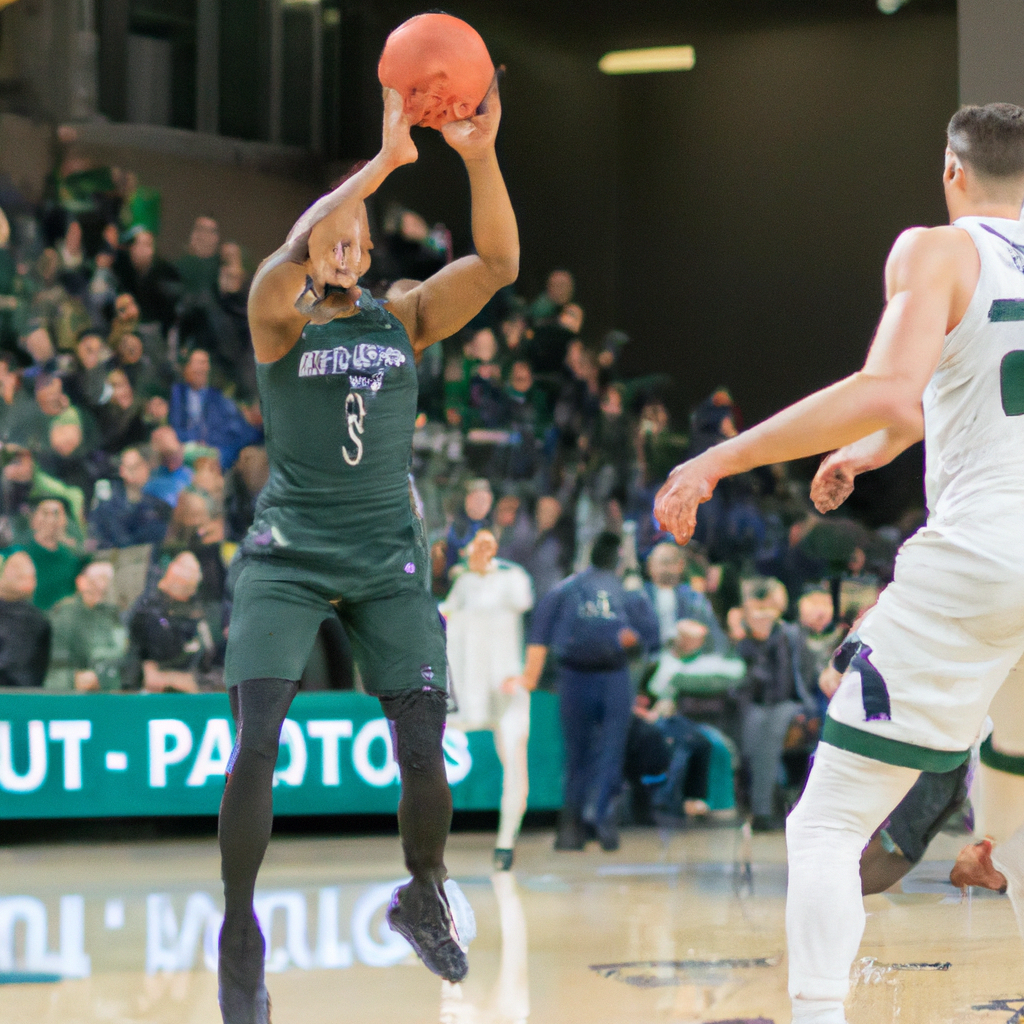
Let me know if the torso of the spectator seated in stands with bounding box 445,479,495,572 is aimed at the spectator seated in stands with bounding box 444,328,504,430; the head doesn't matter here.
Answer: no

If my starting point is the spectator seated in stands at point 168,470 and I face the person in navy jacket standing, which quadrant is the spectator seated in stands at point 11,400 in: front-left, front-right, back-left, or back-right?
back-right

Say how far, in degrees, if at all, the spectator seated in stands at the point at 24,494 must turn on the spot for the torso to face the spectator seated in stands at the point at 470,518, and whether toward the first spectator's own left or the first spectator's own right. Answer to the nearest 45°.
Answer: approximately 90° to the first spectator's own left

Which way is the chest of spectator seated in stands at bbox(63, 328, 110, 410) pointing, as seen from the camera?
toward the camera

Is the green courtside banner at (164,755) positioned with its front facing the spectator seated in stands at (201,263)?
no

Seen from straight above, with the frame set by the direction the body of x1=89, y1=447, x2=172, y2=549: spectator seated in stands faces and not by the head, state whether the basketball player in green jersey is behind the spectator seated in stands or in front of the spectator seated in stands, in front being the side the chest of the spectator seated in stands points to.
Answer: in front

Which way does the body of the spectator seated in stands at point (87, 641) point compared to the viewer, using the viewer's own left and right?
facing the viewer

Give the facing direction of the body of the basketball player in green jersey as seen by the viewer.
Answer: toward the camera

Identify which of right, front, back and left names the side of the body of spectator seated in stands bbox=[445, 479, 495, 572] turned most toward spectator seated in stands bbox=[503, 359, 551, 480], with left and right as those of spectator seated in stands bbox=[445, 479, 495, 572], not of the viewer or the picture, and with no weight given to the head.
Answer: back

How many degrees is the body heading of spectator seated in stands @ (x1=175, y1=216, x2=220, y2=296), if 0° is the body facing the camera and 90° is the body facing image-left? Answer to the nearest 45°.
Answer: approximately 0°

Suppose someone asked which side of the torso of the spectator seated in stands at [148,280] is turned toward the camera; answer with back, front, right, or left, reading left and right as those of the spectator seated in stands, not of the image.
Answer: front

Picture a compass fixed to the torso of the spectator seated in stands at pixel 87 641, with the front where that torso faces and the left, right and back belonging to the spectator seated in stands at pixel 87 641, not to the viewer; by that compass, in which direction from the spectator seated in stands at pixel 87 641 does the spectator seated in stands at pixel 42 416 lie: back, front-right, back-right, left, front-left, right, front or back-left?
back

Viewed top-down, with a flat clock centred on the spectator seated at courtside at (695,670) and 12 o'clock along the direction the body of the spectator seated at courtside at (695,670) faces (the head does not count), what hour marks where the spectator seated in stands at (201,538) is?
the spectator seated in stands at (201,538) is roughly at 3 o'clock from the spectator seated at courtside at (695,670).

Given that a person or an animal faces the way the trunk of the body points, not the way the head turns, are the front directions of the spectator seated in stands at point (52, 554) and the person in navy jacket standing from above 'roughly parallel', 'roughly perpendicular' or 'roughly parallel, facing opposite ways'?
roughly parallel, facing opposite ways

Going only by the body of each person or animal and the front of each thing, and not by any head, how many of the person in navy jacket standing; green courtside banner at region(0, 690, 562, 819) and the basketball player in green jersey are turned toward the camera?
2

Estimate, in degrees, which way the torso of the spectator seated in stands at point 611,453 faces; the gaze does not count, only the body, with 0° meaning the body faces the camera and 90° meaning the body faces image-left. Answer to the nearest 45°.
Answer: approximately 0°

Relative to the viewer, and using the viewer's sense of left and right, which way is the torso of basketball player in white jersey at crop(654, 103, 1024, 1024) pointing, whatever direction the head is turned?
facing away from the viewer and to the left of the viewer

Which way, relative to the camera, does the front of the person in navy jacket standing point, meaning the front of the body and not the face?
away from the camera

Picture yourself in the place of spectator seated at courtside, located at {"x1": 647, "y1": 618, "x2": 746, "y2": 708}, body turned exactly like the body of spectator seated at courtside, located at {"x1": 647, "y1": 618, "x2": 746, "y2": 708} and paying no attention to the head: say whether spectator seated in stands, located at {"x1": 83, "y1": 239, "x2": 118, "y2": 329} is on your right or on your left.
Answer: on your right
